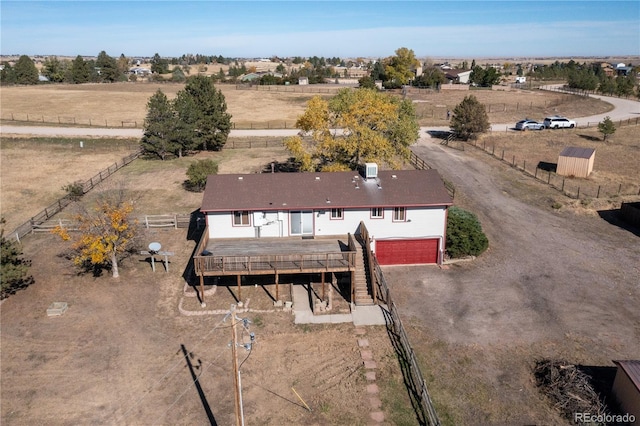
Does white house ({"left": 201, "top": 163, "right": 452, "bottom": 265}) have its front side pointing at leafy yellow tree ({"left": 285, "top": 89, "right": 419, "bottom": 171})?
yes

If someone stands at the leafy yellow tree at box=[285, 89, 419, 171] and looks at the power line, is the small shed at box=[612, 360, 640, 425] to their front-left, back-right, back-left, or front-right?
front-left

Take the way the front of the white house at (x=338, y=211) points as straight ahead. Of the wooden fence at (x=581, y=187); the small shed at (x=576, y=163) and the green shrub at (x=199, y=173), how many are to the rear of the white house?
0

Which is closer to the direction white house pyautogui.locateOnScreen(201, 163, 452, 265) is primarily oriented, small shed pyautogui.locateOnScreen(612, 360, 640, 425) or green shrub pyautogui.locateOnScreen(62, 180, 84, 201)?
the green shrub

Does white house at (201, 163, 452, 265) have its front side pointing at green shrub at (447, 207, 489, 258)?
no

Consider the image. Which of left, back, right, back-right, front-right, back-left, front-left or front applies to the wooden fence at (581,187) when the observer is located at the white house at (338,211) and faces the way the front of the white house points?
back-left

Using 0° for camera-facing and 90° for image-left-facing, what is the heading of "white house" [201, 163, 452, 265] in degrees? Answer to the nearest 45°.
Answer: approximately 0°

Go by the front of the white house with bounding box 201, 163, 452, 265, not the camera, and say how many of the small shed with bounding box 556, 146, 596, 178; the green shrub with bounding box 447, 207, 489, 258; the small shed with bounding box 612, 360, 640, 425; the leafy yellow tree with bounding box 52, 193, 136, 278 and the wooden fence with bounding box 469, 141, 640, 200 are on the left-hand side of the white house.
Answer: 1

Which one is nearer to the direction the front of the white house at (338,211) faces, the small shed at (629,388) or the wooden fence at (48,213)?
the wooden fence

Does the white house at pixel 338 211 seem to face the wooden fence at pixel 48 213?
no
